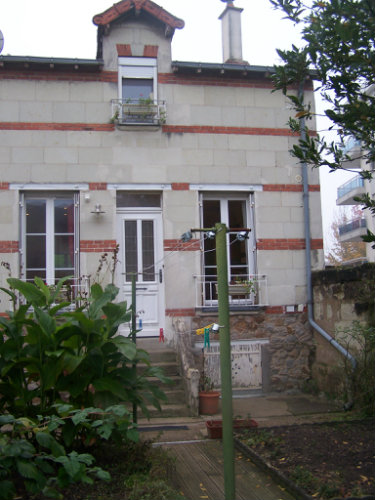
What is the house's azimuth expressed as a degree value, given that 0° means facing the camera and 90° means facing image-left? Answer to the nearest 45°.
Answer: approximately 0°

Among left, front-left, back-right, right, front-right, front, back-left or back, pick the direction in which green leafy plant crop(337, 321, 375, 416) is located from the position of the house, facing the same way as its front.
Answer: front-left

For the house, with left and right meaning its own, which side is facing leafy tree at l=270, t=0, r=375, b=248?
front

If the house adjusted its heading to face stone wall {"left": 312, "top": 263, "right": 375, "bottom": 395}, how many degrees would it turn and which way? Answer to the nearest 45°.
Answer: approximately 90° to its left

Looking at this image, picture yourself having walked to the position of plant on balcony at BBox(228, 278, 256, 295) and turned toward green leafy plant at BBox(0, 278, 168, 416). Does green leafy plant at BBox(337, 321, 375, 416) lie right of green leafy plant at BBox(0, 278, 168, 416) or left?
left

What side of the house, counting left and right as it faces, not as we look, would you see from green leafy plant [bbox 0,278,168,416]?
front

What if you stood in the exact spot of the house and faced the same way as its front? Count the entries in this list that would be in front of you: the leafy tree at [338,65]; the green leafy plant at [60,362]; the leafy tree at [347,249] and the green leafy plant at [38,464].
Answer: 3

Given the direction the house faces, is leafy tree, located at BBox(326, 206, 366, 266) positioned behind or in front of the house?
behind

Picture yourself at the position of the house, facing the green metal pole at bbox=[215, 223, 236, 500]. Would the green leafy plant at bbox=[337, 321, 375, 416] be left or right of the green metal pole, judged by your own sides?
left

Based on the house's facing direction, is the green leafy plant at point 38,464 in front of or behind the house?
in front
